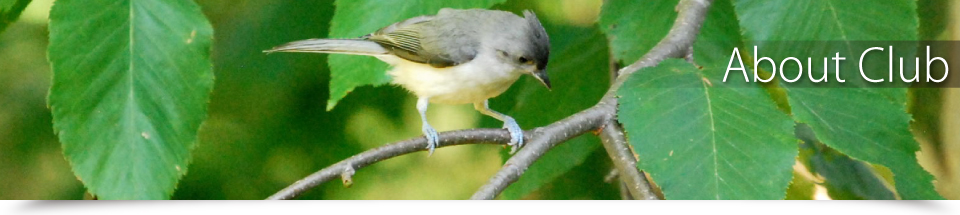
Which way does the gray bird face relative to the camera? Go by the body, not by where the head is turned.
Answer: to the viewer's right

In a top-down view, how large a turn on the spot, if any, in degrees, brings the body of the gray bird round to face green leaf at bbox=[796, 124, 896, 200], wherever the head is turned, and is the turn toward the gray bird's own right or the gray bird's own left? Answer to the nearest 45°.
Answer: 0° — it already faces it
